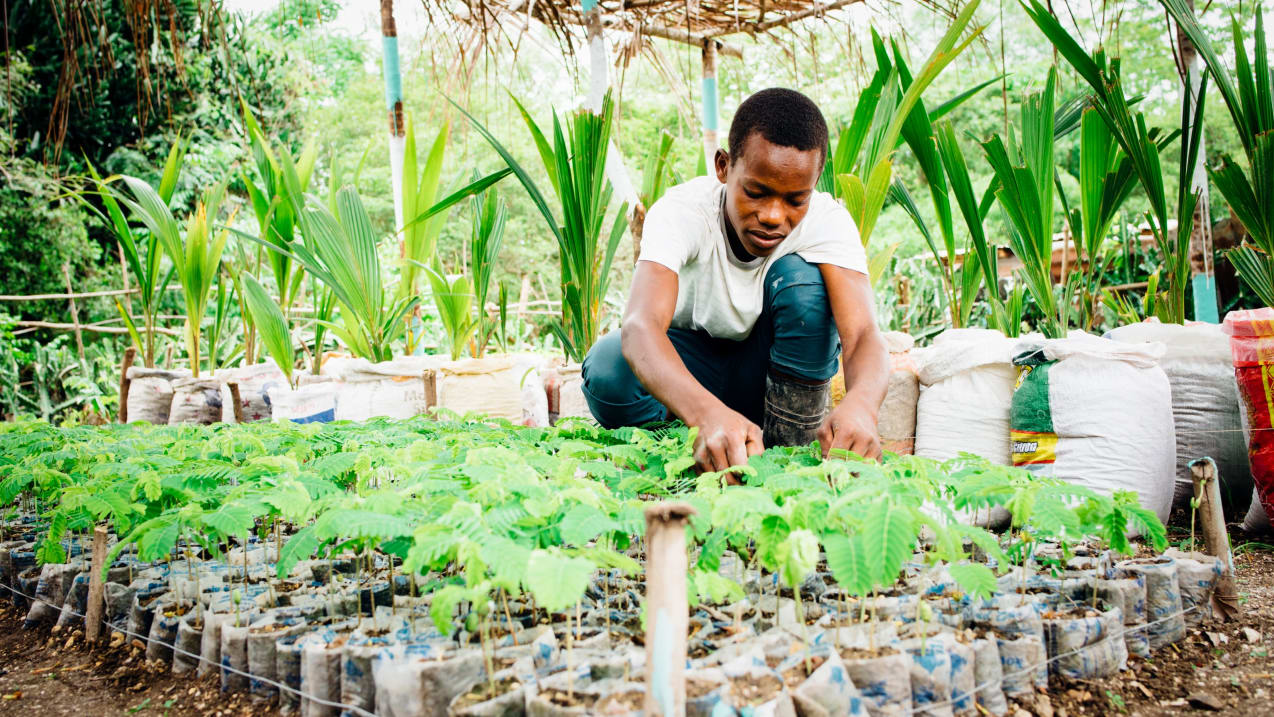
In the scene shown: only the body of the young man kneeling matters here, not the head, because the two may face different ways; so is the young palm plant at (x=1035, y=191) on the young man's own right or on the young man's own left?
on the young man's own left

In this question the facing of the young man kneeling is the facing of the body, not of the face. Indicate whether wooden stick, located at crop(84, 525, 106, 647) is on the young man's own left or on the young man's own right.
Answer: on the young man's own right

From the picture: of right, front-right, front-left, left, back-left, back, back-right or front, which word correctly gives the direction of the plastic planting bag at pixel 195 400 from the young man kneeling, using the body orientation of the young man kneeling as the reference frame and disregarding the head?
back-right

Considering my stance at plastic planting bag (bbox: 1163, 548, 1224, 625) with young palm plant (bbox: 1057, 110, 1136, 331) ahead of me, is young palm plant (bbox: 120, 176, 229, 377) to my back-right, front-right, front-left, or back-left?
front-left

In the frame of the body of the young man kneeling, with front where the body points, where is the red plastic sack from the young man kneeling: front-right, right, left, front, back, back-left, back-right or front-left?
left

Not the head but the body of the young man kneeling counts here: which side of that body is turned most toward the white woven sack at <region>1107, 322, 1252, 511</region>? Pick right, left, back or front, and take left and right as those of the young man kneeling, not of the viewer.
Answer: left

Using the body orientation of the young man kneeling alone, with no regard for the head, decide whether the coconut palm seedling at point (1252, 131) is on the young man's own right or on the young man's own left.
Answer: on the young man's own left

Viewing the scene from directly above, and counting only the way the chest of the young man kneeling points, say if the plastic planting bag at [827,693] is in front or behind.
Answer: in front

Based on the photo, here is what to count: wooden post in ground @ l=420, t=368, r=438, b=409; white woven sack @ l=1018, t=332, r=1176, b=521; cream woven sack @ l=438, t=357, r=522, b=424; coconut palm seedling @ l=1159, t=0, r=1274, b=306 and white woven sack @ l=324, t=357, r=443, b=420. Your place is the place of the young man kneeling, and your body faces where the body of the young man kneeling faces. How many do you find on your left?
2

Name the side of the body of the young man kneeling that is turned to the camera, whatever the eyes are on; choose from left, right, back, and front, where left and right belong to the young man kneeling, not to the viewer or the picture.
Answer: front

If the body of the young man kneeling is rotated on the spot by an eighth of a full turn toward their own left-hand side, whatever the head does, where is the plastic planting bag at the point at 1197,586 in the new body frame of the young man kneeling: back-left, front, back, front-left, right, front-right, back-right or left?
front

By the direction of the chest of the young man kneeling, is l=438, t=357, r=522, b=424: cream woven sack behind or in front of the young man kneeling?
behind

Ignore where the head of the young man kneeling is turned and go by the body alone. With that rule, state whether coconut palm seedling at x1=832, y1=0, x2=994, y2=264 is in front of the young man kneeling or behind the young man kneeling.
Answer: behind

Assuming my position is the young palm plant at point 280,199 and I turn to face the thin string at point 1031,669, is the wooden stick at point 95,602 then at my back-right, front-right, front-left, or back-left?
front-right

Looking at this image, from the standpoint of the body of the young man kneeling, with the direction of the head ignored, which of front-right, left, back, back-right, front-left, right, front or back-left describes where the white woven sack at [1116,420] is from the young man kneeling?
left

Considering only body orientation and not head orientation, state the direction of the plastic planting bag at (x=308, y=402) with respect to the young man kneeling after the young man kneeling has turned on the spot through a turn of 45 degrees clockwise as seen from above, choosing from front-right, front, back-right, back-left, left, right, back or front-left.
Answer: right

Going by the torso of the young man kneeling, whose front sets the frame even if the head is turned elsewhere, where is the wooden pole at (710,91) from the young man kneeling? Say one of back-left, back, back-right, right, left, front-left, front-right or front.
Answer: back

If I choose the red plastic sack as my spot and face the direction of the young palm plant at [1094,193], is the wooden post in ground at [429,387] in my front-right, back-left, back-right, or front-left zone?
front-left
